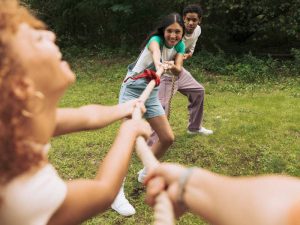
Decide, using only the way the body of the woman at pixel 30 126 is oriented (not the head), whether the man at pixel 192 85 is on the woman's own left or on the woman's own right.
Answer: on the woman's own left

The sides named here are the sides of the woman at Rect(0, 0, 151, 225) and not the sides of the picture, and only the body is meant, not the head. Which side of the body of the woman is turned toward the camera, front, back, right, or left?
right
